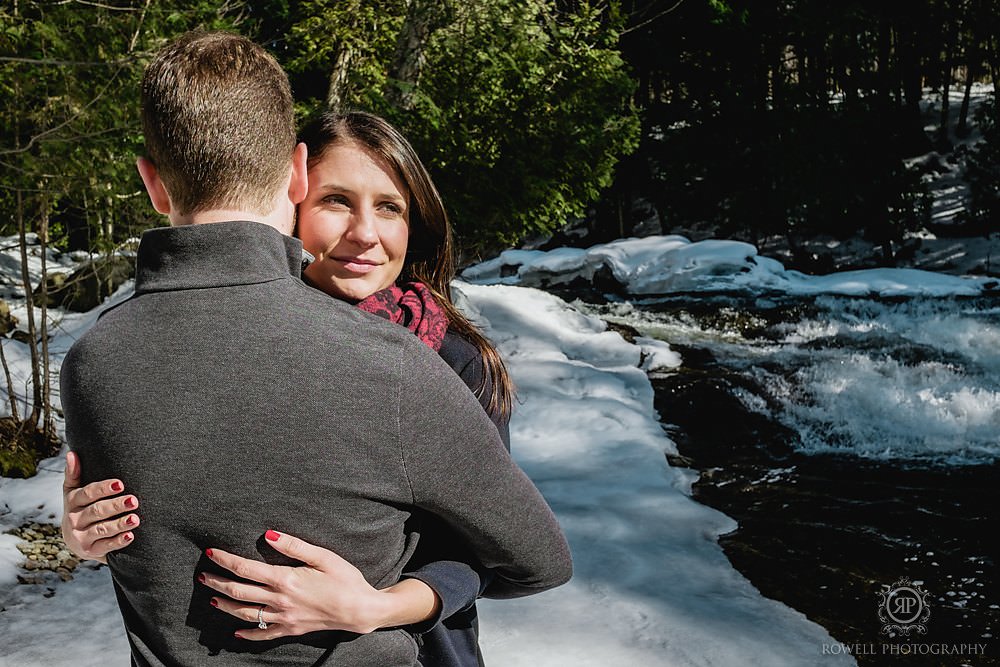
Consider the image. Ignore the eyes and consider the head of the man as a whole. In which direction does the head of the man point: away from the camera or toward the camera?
away from the camera

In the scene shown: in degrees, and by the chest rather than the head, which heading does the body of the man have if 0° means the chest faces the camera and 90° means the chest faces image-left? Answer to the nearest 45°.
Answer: approximately 180°

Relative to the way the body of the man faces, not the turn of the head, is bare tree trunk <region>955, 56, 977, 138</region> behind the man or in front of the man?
in front
